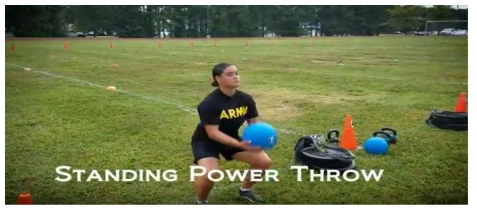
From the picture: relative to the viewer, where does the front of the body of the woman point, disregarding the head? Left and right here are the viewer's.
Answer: facing the viewer and to the right of the viewer

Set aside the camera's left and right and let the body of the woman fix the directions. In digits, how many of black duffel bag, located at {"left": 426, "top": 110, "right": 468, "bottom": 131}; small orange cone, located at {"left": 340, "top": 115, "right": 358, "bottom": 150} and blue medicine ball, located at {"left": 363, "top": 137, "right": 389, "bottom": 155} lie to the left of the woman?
3

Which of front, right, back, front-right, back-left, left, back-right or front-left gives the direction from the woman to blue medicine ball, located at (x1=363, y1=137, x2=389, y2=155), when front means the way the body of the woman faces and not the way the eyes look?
left

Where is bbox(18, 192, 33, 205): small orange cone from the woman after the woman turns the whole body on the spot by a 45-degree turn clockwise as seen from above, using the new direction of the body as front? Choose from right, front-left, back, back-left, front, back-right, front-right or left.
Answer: right

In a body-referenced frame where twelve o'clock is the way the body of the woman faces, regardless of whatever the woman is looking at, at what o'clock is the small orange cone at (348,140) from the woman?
The small orange cone is roughly at 9 o'clock from the woman.

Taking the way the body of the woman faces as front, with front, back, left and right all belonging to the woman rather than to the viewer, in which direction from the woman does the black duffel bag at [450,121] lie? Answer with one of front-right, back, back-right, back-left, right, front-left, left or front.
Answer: left
